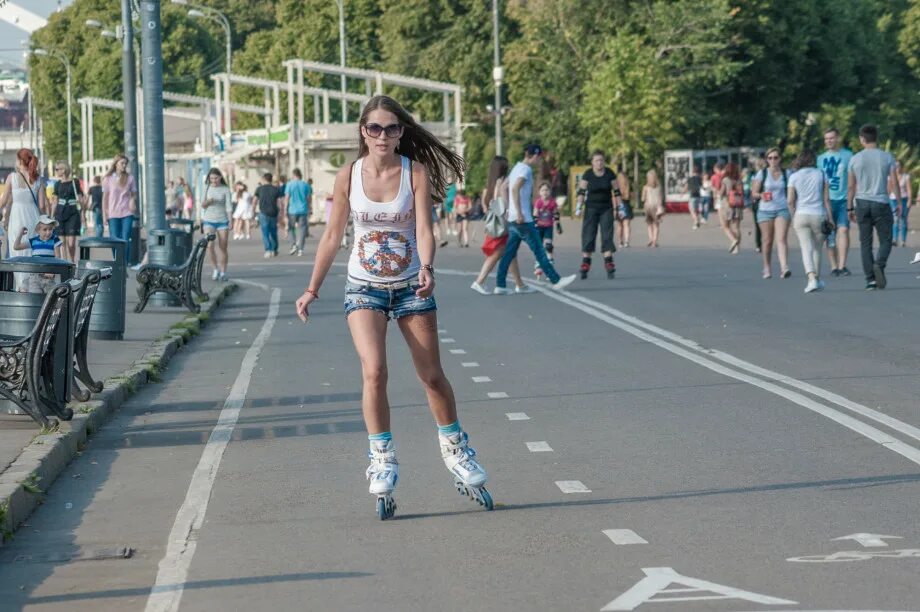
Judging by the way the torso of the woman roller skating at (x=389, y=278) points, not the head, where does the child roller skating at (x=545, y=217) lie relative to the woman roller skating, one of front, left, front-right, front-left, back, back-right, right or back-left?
back

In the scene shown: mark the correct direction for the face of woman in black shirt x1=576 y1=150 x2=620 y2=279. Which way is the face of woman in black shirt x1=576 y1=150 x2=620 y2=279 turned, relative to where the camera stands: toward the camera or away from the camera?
toward the camera

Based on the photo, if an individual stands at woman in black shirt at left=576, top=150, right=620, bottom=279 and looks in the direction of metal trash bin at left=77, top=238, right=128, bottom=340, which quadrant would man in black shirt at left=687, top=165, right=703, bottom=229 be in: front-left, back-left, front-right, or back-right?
back-right

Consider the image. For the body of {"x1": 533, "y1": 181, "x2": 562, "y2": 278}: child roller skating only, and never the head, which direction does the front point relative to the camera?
toward the camera

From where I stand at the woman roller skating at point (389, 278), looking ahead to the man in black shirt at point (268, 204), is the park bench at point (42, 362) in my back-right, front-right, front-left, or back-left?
front-left

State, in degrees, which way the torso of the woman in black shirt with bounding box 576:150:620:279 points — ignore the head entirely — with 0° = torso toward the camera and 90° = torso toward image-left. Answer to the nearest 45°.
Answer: approximately 0°

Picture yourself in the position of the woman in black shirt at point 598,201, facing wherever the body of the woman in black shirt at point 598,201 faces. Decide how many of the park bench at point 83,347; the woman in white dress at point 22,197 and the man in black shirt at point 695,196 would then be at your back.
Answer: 1

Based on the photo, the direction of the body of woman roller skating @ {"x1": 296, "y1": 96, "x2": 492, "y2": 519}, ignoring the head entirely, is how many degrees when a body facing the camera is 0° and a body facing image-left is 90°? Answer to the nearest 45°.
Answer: approximately 0°

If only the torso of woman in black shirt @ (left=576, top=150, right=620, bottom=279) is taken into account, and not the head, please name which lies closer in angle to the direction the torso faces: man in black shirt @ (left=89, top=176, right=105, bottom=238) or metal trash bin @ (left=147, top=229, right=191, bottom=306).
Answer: the metal trash bin

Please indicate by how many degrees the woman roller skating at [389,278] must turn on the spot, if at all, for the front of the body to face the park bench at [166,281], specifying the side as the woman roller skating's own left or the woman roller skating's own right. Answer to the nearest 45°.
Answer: approximately 180°

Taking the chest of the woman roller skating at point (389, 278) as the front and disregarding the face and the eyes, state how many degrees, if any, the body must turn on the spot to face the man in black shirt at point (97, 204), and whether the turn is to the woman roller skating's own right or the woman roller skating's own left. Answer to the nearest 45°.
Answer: approximately 180°

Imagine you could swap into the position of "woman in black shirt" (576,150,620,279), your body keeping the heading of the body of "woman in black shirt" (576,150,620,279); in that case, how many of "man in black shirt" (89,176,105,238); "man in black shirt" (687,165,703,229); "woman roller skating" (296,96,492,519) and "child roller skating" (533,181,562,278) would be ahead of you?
1
